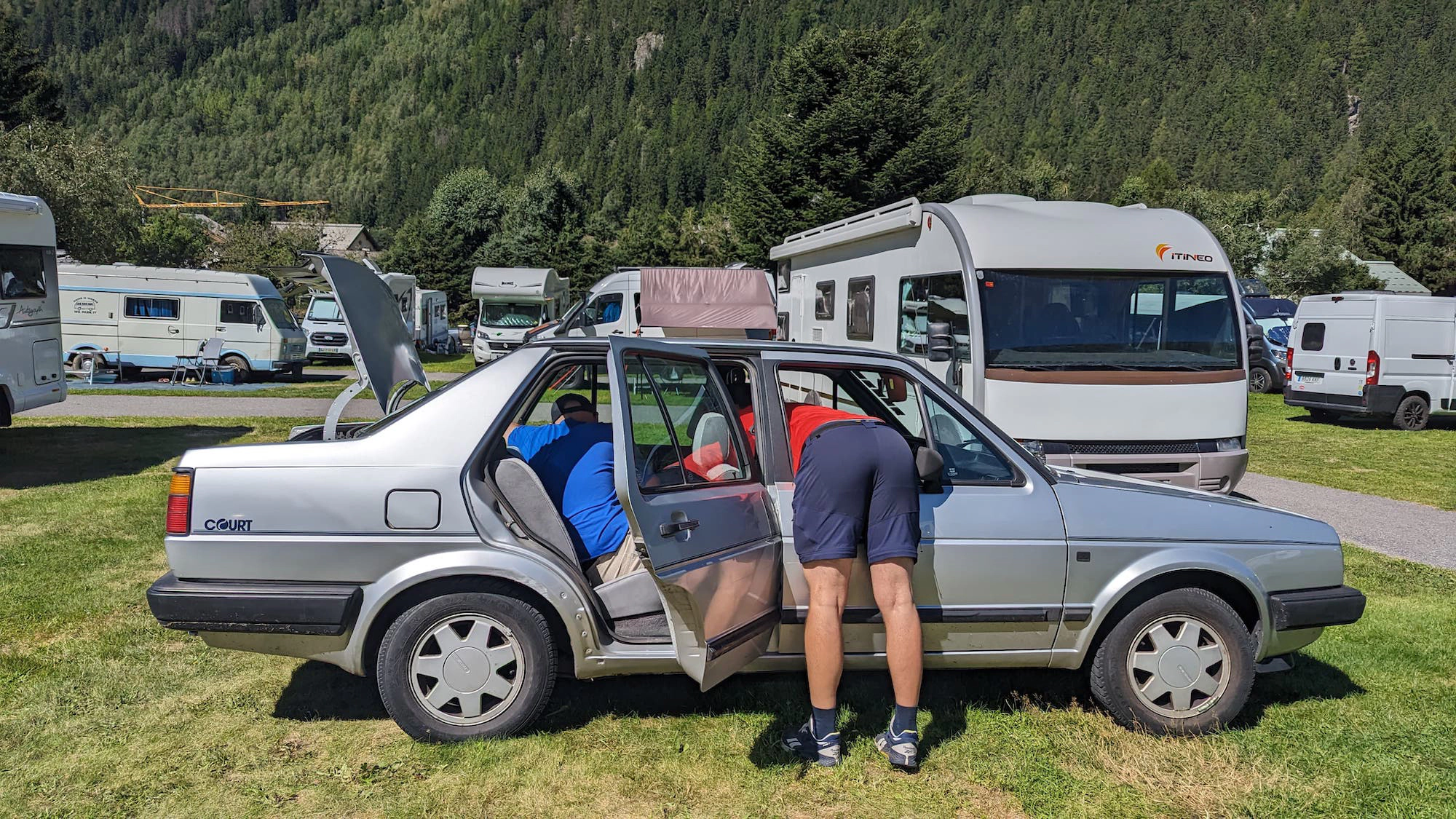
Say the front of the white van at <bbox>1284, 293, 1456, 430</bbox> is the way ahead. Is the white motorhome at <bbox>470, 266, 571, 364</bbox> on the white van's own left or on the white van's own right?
on the white van's own left

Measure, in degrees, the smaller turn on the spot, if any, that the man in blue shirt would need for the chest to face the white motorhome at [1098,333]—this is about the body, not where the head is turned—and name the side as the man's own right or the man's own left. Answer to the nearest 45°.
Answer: approximately 90° to the man's own right

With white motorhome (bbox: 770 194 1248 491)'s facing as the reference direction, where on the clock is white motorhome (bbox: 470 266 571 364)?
white motorhome (bbox: 470 266 571 364) is roughly at 6 o'clock from white motorhome (bbox: 770 194 1248 491).

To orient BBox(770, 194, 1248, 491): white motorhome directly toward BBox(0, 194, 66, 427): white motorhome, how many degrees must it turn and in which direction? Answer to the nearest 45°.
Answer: approximately 135° to its right

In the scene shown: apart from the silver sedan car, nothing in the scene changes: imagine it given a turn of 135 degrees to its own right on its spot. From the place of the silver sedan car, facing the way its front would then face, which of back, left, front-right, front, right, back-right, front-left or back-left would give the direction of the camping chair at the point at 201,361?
right

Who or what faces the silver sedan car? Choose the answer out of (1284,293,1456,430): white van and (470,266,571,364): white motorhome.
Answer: the white motorhome

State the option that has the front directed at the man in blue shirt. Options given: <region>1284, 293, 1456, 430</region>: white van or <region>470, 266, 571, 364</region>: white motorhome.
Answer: the white motorhome

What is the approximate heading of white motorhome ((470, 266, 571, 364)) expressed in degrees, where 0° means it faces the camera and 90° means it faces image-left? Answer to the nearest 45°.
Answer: approximately 0°

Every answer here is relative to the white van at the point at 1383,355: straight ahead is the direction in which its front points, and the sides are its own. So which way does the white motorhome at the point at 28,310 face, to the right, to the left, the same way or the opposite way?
to the right

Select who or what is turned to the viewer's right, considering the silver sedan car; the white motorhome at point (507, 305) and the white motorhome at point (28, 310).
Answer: the silver sedan car

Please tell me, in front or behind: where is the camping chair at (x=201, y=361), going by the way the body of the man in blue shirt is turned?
in front

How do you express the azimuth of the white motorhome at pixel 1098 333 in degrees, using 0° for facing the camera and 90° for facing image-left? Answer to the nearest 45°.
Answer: approximately 315°

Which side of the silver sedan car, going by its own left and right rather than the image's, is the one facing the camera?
right
